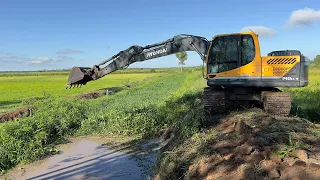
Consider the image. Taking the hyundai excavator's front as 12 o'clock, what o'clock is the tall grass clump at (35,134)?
The tall grass clump is roughly at 12 o'clock from the hyundai excavator.

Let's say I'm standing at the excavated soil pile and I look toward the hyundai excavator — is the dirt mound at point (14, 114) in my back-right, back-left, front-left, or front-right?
front-left

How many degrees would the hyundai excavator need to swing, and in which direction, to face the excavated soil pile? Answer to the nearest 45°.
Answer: approximately 90° to its left

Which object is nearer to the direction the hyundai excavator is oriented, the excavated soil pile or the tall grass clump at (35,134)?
the tall grass clump

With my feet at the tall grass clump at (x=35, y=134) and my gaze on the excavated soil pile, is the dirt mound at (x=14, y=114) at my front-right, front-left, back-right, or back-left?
back-left

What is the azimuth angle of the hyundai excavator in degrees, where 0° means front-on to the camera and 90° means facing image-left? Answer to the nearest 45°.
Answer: approximately 90°

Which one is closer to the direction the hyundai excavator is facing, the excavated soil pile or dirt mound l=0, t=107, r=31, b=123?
the dirt mound

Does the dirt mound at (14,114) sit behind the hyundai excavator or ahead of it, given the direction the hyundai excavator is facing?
ahead
